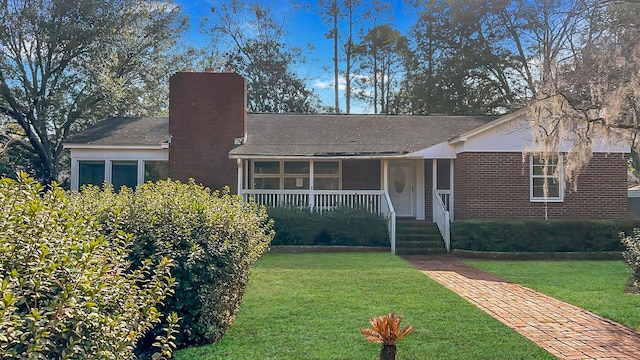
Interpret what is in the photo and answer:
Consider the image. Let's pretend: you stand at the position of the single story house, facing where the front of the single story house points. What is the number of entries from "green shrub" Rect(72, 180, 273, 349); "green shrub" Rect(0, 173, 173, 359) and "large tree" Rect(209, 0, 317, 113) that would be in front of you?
2

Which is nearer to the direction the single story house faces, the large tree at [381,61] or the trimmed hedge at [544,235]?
the trimmed hedge

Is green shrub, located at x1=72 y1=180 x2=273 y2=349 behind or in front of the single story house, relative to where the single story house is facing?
in front

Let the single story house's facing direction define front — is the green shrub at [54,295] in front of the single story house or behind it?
in front

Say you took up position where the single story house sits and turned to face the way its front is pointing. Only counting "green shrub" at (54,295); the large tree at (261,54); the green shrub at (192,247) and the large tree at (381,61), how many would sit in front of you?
2

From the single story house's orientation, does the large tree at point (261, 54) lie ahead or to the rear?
to the rear

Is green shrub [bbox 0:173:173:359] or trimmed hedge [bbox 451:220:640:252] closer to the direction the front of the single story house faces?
the green shrub

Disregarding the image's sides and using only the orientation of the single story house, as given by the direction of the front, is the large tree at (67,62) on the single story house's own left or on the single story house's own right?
on the single story house's own right

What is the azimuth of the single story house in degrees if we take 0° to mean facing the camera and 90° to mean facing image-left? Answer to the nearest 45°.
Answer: approximately 0°

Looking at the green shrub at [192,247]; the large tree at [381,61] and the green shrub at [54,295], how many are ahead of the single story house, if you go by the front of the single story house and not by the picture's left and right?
2

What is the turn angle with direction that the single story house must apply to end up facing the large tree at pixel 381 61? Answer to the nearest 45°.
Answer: approximately 180°
